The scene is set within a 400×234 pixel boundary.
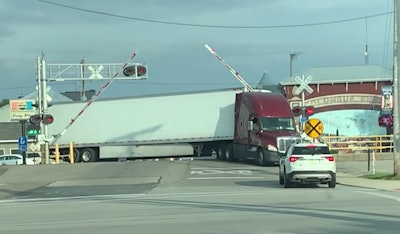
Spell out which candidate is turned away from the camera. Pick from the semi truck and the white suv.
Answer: the white suv

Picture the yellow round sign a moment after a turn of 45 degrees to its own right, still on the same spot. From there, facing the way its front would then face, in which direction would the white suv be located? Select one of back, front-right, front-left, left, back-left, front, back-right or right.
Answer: front-left

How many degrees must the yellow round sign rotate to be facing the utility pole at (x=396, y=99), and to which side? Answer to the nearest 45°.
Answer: approximately 45° to its left

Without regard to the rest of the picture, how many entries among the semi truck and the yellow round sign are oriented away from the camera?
0

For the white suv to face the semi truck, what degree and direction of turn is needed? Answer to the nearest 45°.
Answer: approximately 45° to its left

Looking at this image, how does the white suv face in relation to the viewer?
away from the camera

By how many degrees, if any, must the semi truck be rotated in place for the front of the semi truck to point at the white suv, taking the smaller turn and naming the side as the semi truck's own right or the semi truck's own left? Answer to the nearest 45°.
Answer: approximately 45° to the semi truck's own right

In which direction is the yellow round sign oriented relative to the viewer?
toward the camera

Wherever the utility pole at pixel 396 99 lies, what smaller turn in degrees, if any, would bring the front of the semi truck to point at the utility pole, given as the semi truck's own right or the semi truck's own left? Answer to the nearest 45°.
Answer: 0° — it already faces it

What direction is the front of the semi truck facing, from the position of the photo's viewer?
facing the viewer and to the right of the viewer

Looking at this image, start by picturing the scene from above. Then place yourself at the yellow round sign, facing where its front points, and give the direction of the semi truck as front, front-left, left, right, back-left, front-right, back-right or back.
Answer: back-right
